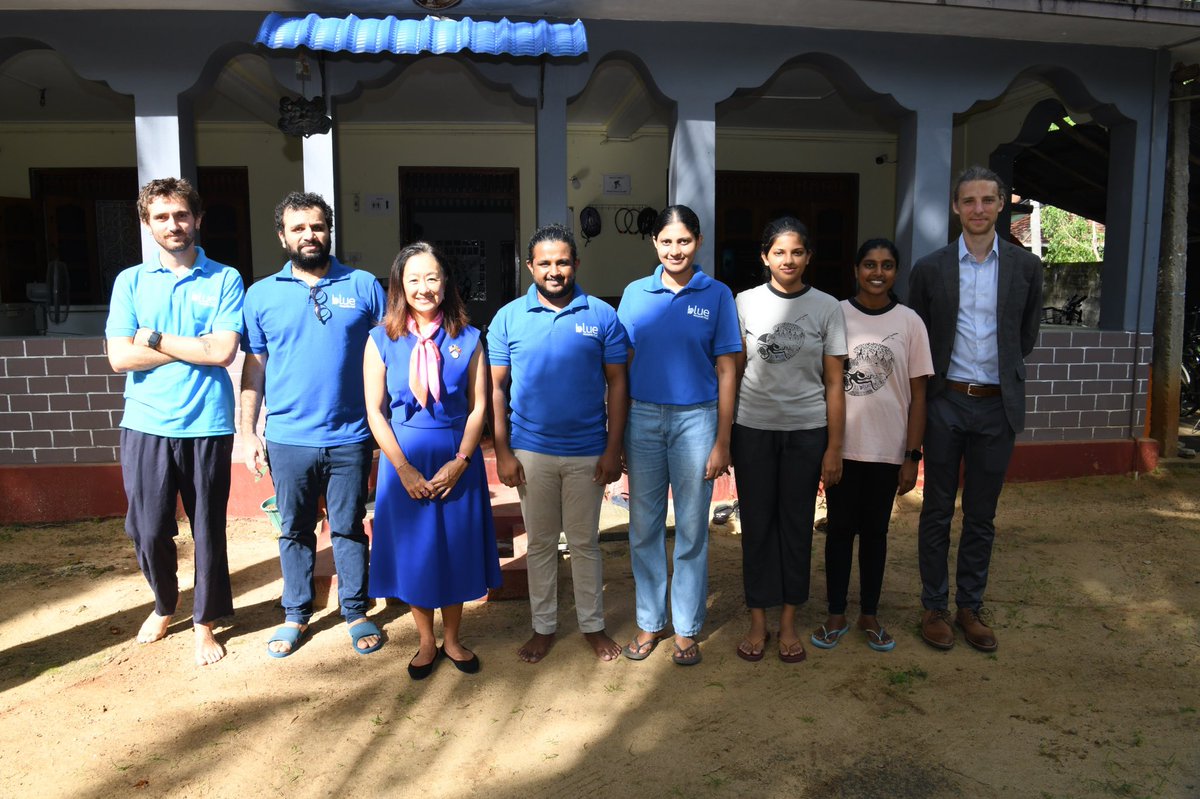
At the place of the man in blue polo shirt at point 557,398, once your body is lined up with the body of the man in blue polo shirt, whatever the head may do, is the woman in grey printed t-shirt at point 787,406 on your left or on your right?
on your left

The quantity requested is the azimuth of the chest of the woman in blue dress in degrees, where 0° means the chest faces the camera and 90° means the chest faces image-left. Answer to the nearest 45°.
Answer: approximately 0°

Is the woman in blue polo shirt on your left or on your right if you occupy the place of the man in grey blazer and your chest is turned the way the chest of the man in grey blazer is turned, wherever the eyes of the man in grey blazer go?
on your right

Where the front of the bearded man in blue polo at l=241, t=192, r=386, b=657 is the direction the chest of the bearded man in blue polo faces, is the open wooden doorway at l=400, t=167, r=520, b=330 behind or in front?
behind

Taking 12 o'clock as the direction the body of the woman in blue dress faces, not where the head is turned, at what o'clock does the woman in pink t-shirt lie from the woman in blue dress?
The woman in pink t-shirt is roughly at 9 o'clock from the woman in blue dress.

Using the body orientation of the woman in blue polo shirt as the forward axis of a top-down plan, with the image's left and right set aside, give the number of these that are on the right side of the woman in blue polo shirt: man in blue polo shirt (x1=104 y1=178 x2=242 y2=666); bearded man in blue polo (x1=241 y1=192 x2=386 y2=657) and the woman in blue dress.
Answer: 3

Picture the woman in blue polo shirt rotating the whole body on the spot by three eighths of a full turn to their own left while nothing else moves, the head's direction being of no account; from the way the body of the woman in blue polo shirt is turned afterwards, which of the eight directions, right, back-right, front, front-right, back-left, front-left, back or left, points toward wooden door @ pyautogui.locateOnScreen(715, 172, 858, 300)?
front-left

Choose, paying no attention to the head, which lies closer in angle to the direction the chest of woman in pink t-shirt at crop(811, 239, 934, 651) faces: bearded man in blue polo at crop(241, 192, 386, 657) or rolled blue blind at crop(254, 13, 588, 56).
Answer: the bearded man in blue polo
